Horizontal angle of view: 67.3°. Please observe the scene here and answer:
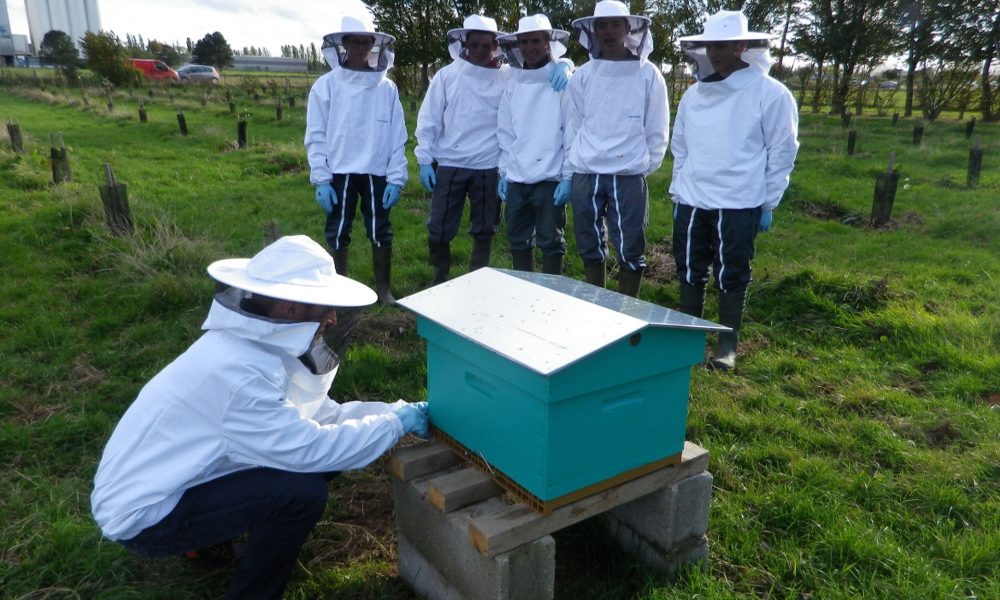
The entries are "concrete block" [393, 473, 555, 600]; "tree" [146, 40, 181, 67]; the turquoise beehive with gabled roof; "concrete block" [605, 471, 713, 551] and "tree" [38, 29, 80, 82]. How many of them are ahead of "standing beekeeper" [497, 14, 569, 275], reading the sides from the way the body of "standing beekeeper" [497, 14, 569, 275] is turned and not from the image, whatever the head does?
3

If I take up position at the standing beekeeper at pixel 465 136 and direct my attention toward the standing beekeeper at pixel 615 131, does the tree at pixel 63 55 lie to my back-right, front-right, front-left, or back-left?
back-left

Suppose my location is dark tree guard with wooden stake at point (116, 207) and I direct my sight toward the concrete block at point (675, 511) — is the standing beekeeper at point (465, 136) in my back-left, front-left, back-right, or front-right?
front-left

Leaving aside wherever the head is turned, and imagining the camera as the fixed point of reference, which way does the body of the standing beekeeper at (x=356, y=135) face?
toward the camera

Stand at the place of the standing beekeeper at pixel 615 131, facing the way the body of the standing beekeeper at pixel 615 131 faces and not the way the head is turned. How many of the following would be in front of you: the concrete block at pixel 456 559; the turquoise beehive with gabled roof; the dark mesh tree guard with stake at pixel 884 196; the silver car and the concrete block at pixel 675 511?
3

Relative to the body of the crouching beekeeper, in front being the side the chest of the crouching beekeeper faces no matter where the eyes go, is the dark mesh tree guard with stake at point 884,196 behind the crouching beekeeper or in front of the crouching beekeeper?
in front

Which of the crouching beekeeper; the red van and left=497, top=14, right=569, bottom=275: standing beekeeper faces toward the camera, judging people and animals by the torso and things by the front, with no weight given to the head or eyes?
the standing beekeeper

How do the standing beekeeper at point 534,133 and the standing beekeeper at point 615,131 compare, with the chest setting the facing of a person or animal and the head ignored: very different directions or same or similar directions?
same or similar directions

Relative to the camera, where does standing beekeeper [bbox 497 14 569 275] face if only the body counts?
toward the camera

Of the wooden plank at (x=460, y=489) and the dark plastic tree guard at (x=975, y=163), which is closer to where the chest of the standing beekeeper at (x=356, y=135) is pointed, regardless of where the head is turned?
the wooden plank

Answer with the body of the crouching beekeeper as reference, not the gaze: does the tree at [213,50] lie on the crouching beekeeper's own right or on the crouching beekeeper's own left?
on the crouching beekeeper's own left

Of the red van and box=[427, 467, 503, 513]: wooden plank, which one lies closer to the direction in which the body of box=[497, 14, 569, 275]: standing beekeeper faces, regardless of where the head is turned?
the wooden plank

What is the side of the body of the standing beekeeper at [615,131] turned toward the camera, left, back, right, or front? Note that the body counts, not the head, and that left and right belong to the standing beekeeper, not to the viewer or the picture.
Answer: front

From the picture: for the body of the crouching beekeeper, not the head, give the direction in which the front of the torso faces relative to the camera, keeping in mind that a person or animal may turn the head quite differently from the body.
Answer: to the viewer's right

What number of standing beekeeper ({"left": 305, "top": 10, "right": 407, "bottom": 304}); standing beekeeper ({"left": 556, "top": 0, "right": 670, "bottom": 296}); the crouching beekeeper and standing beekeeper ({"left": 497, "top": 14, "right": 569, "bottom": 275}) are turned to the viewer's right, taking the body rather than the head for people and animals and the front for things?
1
